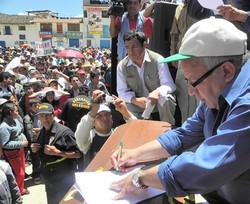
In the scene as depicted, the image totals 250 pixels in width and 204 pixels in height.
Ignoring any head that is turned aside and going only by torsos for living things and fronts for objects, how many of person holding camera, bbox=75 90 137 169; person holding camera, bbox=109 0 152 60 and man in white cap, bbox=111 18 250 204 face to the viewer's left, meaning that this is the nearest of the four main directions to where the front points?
1

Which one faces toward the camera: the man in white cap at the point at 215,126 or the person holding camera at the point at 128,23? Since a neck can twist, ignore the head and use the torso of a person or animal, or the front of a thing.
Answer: the person holding camera

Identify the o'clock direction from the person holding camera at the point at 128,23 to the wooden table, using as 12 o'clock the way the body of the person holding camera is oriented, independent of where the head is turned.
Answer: The wooden table is roughly at 12 o'clock from the person holding camera.

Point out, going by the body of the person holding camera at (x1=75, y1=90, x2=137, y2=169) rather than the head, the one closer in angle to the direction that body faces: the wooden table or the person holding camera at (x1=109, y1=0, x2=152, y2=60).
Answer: the wooden table

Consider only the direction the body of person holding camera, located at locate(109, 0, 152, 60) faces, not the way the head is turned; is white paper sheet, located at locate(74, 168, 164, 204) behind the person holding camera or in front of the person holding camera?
in front

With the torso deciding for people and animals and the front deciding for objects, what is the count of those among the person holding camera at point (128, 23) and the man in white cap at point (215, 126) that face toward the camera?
1

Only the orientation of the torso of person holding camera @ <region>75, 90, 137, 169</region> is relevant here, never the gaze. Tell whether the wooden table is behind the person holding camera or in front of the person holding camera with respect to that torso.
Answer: in front

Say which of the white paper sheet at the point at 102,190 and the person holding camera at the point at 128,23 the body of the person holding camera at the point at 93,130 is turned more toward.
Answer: the white paper sheet

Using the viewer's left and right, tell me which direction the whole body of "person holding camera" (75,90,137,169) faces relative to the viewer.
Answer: facing the viewer and to the right of the viewer

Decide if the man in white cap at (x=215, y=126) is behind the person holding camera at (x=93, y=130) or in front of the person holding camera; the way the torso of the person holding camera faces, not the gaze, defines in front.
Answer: in front

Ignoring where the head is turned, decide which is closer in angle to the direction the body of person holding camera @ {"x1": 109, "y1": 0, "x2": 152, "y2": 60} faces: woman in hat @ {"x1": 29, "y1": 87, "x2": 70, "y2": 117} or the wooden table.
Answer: the wooden table

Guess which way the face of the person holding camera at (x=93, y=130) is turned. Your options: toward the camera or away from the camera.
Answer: toward the camera

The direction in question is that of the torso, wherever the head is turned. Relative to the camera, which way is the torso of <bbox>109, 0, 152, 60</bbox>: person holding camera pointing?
toward the camera

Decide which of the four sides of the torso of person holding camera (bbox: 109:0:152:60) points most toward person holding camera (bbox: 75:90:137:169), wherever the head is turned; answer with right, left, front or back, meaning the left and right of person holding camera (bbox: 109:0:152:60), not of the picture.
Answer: front

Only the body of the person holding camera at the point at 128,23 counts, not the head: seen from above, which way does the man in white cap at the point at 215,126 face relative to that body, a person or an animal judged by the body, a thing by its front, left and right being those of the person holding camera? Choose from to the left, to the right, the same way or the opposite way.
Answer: to the right

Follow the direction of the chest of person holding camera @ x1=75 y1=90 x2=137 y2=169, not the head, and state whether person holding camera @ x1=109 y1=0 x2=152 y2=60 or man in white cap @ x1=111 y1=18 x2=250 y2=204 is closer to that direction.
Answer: the man in white cap

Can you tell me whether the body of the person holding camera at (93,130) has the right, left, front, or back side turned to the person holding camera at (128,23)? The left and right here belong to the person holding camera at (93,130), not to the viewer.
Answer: left

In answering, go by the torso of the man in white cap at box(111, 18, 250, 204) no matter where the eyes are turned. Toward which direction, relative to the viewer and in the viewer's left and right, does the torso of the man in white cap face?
facing to the left of the viewer

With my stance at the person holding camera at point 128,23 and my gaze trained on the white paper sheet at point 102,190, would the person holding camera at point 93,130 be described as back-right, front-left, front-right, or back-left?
front-right
